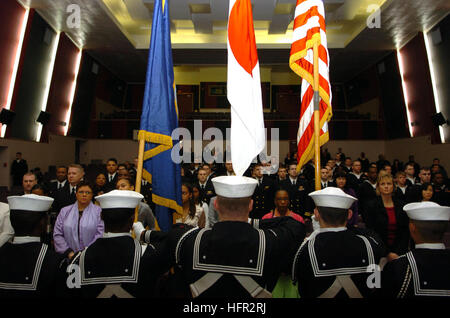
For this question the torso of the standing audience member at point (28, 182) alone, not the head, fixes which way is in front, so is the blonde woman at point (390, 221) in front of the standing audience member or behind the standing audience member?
in front

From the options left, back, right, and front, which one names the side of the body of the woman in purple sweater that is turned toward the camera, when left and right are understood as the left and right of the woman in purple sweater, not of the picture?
front

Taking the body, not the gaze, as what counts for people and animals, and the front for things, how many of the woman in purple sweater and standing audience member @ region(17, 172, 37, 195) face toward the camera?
2

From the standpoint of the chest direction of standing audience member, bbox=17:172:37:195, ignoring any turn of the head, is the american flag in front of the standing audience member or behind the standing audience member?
in front

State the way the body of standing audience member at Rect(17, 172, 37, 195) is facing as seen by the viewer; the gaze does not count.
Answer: toward the camera
